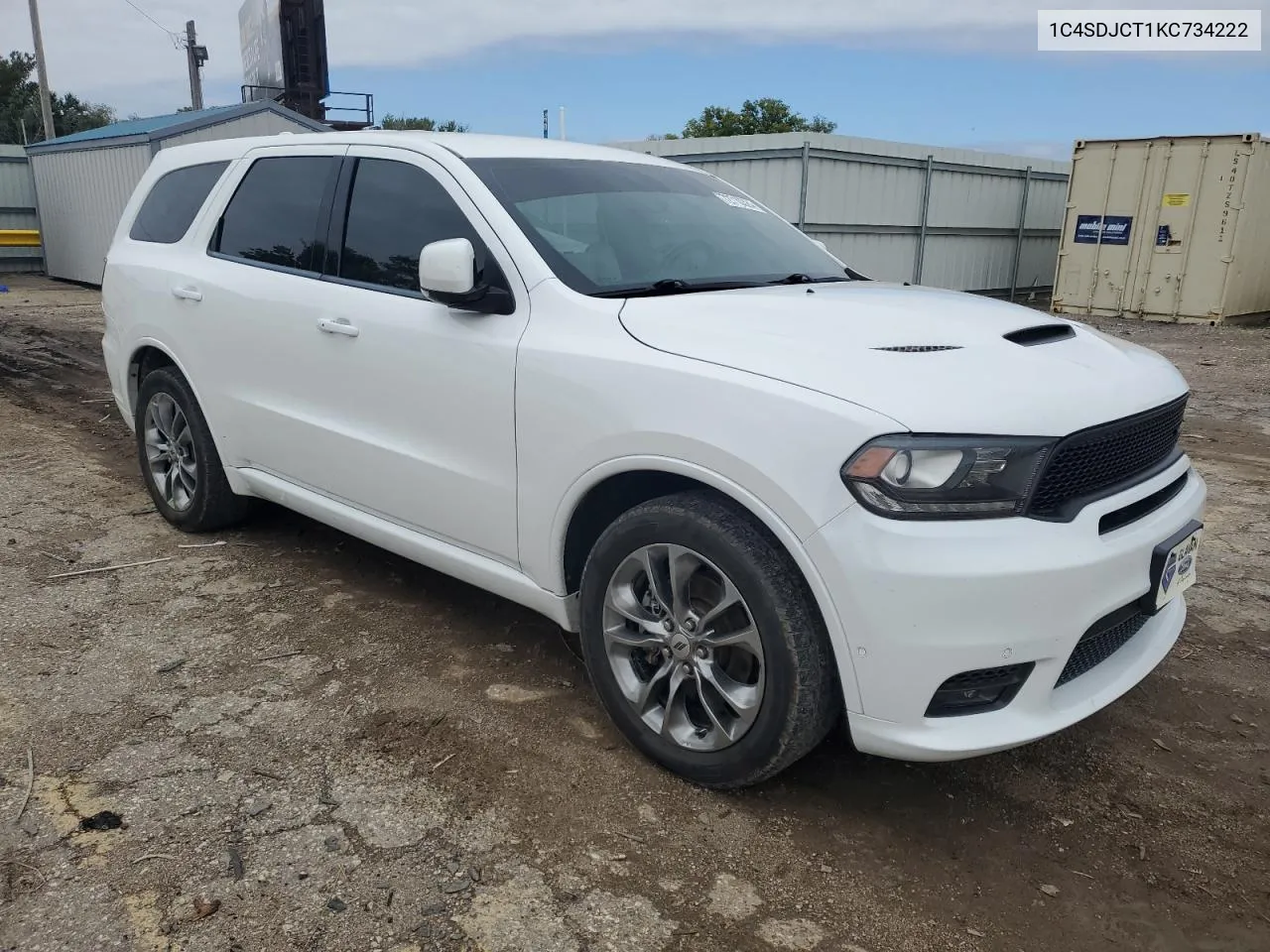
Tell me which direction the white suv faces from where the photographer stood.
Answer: facing the viewer and to the right of the viewer

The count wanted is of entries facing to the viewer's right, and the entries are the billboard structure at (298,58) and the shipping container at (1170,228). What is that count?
0

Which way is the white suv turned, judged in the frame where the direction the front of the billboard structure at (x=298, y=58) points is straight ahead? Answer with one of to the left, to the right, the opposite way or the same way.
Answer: to the left

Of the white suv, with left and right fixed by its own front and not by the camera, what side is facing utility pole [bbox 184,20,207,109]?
back

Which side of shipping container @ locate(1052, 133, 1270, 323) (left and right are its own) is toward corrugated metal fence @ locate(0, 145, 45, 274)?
right

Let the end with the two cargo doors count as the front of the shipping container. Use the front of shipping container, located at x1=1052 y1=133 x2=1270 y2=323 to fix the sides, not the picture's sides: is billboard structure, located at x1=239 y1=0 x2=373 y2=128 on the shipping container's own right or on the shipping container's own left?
on the shipping container's own right

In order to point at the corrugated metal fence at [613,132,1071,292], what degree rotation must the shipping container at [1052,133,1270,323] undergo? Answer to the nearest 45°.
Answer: approximately 90° to its right

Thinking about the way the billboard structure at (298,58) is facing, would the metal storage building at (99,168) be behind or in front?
in front

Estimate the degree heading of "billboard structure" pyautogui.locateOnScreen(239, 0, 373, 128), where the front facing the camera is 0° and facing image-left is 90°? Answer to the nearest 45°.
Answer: approximately 45°

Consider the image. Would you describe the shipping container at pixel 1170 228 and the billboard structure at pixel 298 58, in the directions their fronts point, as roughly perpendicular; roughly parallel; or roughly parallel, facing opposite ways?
roughly parallel

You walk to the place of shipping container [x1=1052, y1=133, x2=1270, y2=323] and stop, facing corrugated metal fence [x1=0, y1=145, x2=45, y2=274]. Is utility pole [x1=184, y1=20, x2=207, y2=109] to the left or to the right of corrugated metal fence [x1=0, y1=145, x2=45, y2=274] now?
right

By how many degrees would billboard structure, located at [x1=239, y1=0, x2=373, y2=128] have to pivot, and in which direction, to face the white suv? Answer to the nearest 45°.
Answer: approximately 45° to its left

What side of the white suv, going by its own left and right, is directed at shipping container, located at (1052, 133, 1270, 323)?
left

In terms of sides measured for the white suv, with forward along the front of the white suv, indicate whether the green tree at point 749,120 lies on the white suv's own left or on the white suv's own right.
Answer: on the white suv's own left

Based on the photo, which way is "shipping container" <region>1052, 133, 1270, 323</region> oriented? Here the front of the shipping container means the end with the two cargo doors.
toward the camera
